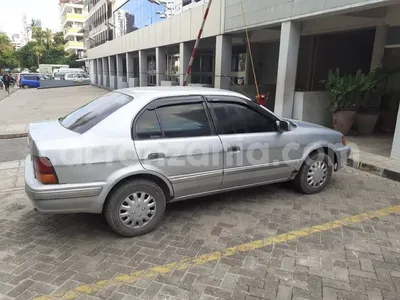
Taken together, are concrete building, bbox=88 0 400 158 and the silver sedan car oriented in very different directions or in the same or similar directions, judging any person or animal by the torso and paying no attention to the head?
very different directions

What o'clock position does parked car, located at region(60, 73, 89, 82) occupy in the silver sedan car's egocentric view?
The parked car is roughly at 10 o'clock from the silver sedan car.

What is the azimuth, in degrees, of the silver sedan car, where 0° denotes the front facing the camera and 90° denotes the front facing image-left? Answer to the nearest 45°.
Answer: approximately 225°

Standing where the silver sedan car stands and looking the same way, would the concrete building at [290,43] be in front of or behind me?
in front

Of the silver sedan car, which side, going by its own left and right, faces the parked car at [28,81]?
left

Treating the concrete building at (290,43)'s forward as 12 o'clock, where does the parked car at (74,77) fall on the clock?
The parked car is roughly at 3 o'clock from the concrete building.

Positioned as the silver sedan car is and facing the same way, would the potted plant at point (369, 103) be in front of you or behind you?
in front

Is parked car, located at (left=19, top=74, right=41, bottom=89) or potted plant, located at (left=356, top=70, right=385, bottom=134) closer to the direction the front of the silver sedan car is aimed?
the potted plant

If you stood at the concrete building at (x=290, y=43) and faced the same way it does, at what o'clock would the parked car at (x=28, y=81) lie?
The parked car is roughly at 3 o'clock from the concrete building.

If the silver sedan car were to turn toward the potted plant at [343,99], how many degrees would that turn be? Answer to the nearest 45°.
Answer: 0° — it already faces it

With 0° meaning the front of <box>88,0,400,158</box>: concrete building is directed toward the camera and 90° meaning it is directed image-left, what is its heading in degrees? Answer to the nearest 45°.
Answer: approximately 45°

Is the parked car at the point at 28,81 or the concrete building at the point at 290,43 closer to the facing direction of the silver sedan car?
the concrete building

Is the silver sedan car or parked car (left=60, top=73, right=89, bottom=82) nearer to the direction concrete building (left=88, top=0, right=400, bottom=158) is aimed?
the silver sedan car
